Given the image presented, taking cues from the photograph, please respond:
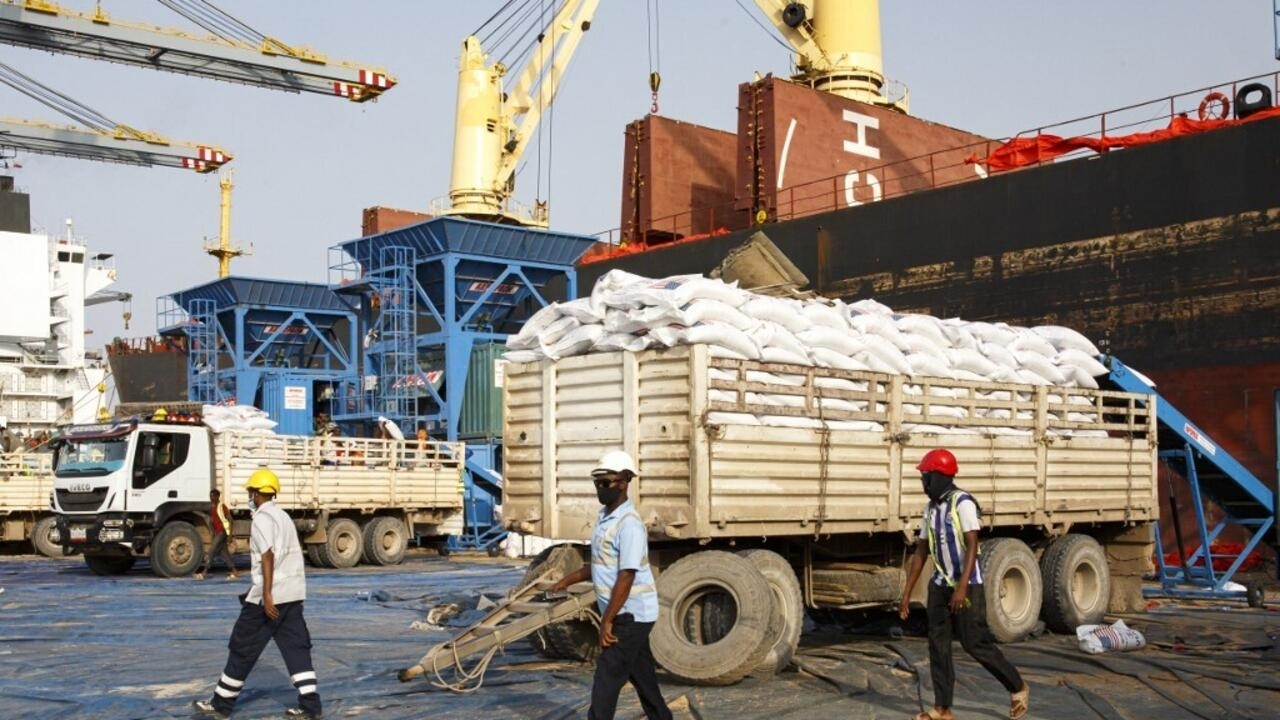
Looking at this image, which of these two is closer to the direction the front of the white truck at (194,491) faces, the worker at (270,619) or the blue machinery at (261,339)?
the worker

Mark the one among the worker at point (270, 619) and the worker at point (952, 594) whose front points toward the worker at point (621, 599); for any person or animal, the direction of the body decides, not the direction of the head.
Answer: the worker at point (952, 594)

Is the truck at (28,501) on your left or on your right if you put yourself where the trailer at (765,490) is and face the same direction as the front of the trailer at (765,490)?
on your right

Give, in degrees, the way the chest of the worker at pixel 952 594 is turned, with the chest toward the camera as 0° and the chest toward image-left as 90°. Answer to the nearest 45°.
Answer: approximately 45°

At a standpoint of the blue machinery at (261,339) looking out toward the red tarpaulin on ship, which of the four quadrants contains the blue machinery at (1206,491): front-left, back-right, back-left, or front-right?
front-right

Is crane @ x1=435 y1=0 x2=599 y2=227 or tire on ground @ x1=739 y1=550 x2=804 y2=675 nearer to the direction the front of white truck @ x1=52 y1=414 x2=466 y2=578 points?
the tire on ground

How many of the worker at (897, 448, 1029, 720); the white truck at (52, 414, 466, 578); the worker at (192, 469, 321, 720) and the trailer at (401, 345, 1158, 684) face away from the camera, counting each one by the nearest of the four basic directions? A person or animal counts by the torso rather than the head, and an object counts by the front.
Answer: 0

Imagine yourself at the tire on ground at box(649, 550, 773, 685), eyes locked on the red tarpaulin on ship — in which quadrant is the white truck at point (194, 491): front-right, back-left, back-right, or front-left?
front-left

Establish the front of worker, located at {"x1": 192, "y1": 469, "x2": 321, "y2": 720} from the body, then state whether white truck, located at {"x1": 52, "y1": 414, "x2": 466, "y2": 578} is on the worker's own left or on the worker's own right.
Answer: on the worker's own right

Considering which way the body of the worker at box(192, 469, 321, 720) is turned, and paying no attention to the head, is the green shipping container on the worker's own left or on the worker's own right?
on the worker's own right

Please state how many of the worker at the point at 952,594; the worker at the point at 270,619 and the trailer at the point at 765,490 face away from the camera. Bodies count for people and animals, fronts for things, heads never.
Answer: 0

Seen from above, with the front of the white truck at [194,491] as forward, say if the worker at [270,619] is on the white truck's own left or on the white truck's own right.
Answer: on the white truck's own left

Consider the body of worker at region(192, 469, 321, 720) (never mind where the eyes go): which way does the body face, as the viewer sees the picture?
to the viewer's left

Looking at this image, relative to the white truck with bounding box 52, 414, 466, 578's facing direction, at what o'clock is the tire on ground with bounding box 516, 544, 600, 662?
The tire on ground is roughly at 10 o'clock from the white truck.

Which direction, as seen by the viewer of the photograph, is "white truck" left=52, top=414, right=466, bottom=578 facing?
facing the viewer and to the left of the viewer
